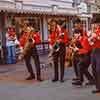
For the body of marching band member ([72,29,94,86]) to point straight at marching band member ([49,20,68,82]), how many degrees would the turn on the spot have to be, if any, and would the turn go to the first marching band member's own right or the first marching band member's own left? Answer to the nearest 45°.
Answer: approximately 45° to the first marching band member's own right

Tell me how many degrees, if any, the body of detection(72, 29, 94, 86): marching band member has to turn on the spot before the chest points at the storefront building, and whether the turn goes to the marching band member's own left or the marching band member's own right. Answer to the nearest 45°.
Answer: approximately 90° to the marching band member's own right

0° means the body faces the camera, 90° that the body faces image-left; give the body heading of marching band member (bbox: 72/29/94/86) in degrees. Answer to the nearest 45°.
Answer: approximately 90°
